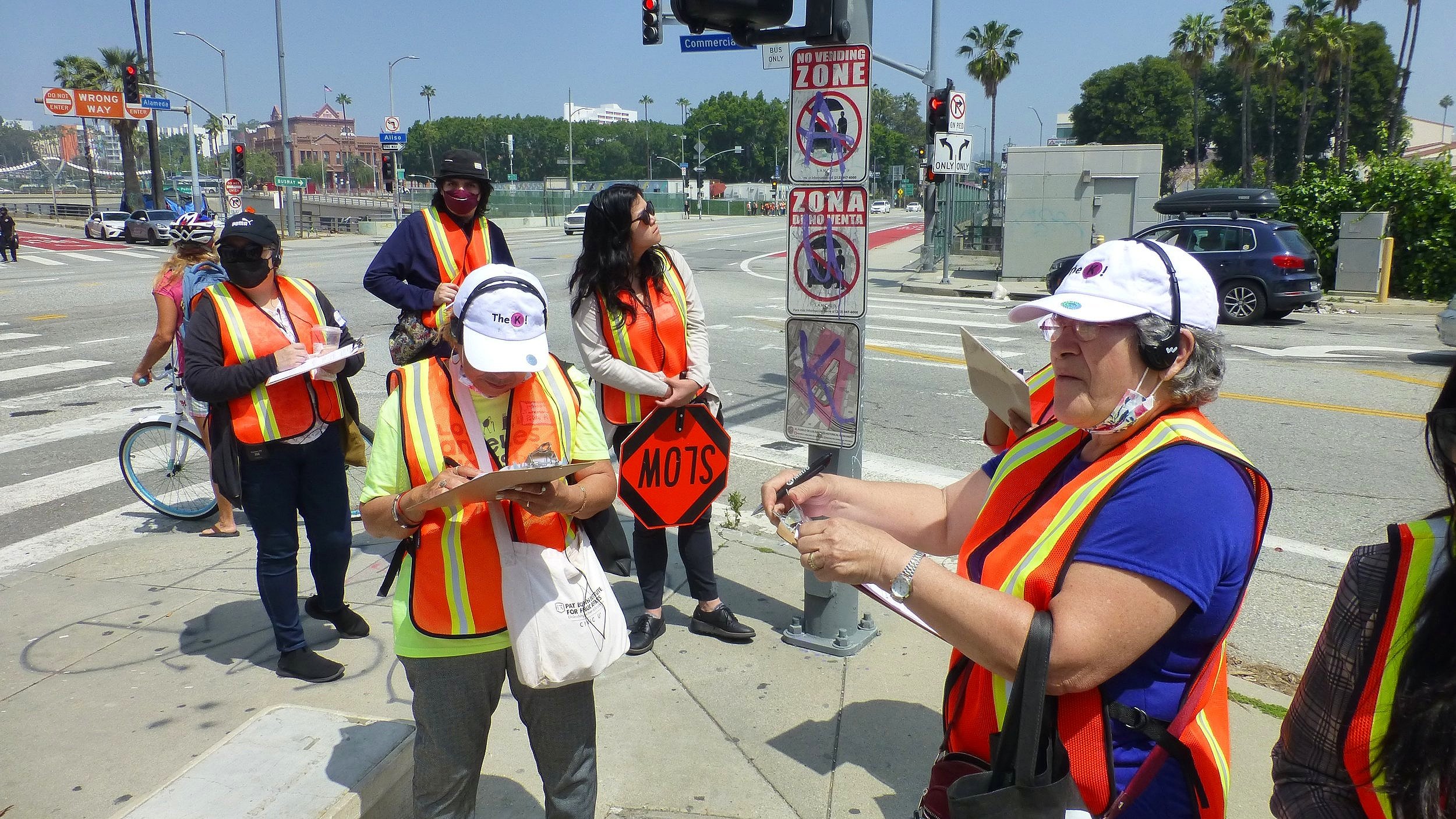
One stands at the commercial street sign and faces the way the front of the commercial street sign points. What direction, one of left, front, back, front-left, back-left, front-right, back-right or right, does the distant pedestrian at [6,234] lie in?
back-right

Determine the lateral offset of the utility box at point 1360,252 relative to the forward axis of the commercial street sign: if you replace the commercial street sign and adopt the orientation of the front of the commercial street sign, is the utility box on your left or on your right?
on your left

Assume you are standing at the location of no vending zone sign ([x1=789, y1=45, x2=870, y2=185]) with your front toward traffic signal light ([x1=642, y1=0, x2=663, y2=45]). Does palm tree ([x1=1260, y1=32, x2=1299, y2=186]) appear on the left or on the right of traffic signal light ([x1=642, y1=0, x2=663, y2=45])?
right

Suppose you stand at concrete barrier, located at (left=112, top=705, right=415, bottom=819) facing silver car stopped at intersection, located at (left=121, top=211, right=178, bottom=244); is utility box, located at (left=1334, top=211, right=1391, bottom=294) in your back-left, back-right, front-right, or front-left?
front-right

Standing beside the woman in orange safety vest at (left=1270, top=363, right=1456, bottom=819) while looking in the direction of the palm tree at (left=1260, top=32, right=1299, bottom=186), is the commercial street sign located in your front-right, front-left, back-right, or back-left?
front-left

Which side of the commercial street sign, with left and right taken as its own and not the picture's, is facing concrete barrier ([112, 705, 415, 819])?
front

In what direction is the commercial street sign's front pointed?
toward the camera

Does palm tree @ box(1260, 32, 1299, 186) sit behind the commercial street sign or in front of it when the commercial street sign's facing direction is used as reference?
behind

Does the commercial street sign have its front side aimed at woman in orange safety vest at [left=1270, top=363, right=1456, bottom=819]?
yes

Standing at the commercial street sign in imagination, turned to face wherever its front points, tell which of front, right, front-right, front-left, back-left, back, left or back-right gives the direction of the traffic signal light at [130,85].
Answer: back-right

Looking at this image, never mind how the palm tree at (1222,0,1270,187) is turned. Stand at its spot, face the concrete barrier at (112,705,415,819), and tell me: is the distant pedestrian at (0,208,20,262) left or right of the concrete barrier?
right

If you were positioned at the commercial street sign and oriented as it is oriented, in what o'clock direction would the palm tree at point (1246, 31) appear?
The palm tree is roughly at 7 o'clock from the commercial street sign.

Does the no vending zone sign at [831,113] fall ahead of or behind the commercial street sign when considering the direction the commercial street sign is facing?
ahead
